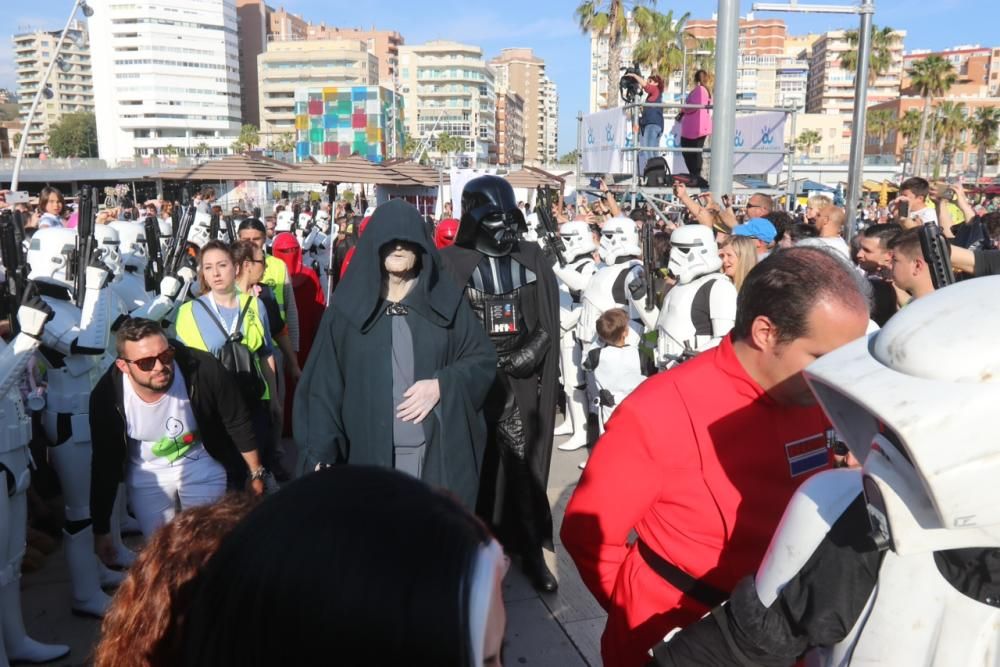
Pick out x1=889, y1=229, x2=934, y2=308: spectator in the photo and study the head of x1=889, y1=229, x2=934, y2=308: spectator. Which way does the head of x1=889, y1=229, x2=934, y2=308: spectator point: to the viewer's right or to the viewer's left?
to the viewer's left

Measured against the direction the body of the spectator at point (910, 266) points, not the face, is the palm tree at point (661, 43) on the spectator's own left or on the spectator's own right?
on the spectator's own right

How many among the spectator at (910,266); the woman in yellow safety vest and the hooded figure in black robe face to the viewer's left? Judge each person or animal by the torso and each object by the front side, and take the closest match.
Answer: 1

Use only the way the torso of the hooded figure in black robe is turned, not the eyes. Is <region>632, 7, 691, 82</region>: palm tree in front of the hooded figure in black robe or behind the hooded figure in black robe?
behind

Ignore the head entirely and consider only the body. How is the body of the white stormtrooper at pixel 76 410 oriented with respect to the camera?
to the viewer's right

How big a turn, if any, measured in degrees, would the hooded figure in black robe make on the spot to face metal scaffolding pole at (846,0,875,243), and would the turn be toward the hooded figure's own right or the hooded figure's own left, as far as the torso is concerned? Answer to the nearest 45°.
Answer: approximately 135° to the hooded figure's own left

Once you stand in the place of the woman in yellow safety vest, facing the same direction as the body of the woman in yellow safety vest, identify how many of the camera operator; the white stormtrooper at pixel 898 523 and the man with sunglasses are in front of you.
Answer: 2

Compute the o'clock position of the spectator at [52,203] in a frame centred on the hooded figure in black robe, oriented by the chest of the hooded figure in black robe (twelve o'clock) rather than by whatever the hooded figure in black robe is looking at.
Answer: The spectator is roughly at 5 o'clock from the hooded figure in black robe.

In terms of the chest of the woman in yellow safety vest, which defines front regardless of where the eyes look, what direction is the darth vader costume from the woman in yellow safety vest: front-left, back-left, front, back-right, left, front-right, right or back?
front-left

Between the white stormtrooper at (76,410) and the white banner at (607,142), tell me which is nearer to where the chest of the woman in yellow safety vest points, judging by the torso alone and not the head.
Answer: the white stormtrooper

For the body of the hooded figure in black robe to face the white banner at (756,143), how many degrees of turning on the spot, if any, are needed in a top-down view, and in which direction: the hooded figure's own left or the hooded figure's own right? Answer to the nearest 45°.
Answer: approximately 135° to the hooded figure's own left

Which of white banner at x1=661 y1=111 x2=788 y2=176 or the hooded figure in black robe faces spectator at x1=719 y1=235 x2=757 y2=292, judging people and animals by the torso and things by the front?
the white banner
